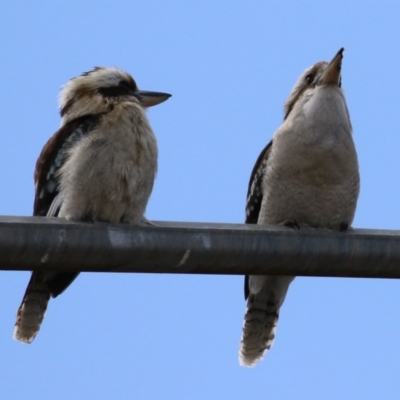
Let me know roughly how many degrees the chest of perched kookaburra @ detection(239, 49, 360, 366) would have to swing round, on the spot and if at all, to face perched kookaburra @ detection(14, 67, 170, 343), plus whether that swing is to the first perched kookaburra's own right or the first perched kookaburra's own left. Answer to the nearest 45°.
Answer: approximately 90° to the first perched kookaburra's own right

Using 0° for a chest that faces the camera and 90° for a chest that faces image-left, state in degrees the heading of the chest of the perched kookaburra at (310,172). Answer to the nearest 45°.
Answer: approximately 315°

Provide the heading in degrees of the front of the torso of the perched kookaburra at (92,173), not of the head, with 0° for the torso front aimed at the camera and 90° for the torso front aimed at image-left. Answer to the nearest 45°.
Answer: approximately 315°
